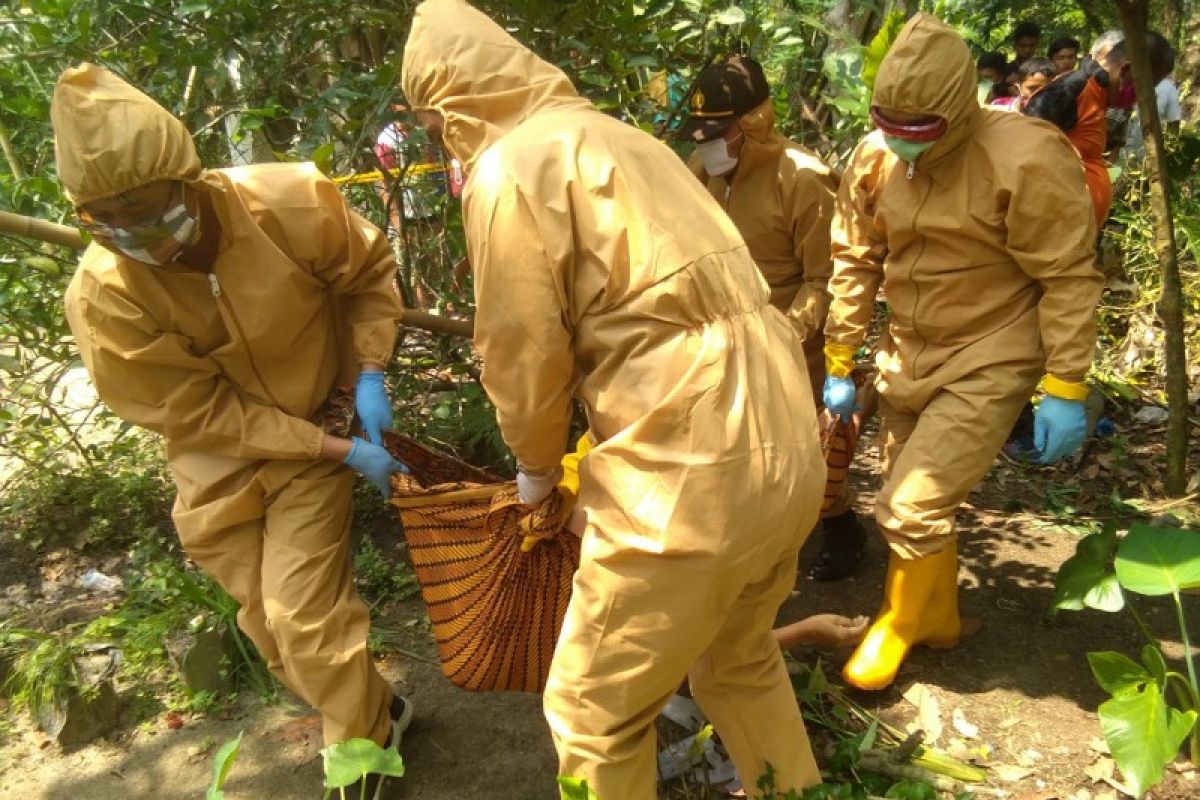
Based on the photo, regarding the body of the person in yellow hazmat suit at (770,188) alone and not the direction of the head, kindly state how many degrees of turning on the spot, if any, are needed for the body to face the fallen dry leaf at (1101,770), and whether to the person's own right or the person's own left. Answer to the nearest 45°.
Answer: approximately 90° to the person's own left

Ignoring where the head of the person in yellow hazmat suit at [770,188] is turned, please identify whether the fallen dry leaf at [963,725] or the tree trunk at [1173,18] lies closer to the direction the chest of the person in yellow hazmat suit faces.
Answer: the fallen dry leaf

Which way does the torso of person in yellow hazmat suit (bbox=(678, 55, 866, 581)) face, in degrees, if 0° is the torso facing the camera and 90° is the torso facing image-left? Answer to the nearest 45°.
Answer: approximately 45°

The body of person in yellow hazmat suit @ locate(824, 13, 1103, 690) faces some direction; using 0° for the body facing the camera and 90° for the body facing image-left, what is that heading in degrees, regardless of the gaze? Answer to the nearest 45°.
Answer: approximately 45°

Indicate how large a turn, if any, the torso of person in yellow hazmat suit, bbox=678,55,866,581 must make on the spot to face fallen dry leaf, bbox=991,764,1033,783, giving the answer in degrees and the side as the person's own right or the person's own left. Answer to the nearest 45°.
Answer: approximately 90° to the person's own left
